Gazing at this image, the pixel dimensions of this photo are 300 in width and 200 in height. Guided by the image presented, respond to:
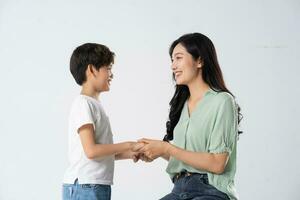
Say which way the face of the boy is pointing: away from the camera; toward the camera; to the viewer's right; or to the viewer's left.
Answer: to the viewer's right

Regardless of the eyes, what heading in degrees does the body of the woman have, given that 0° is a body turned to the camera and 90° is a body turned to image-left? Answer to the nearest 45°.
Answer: approximately 45°

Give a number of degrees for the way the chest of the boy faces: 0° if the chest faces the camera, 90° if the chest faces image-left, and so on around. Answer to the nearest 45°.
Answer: approximately 270°

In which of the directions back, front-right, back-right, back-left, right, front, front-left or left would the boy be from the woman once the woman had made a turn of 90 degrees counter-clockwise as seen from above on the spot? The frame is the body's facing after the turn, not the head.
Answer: back-right

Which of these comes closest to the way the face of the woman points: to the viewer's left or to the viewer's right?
to the viewer's left
